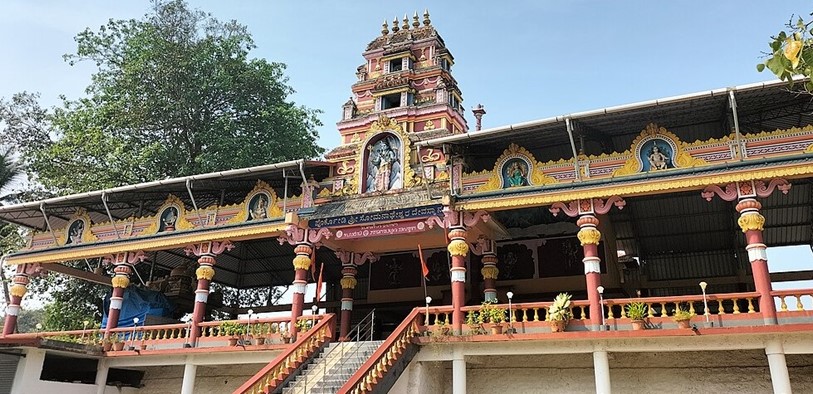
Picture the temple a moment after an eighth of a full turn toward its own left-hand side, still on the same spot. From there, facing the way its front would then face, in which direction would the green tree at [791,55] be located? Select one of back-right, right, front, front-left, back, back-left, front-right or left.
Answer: front

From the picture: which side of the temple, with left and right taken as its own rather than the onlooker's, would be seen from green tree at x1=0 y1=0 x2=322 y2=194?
right

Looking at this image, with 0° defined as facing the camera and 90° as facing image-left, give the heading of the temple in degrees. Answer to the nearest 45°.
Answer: approximately 45°
